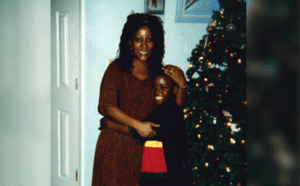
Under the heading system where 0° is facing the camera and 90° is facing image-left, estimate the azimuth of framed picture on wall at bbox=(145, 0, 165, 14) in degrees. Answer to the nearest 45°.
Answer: approximately 0°

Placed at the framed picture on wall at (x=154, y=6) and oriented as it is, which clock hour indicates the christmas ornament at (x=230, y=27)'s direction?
The christmas ornament is roughly at 11 o'clock from the framed picture on wall.

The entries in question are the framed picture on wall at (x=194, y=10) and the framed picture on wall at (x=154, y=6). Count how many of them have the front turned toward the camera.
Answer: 2

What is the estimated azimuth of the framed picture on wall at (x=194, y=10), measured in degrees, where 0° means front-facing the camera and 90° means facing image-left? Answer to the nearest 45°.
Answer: approximately 0°

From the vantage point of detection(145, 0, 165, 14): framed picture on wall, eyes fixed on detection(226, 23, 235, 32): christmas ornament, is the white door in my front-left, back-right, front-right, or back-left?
back-right
